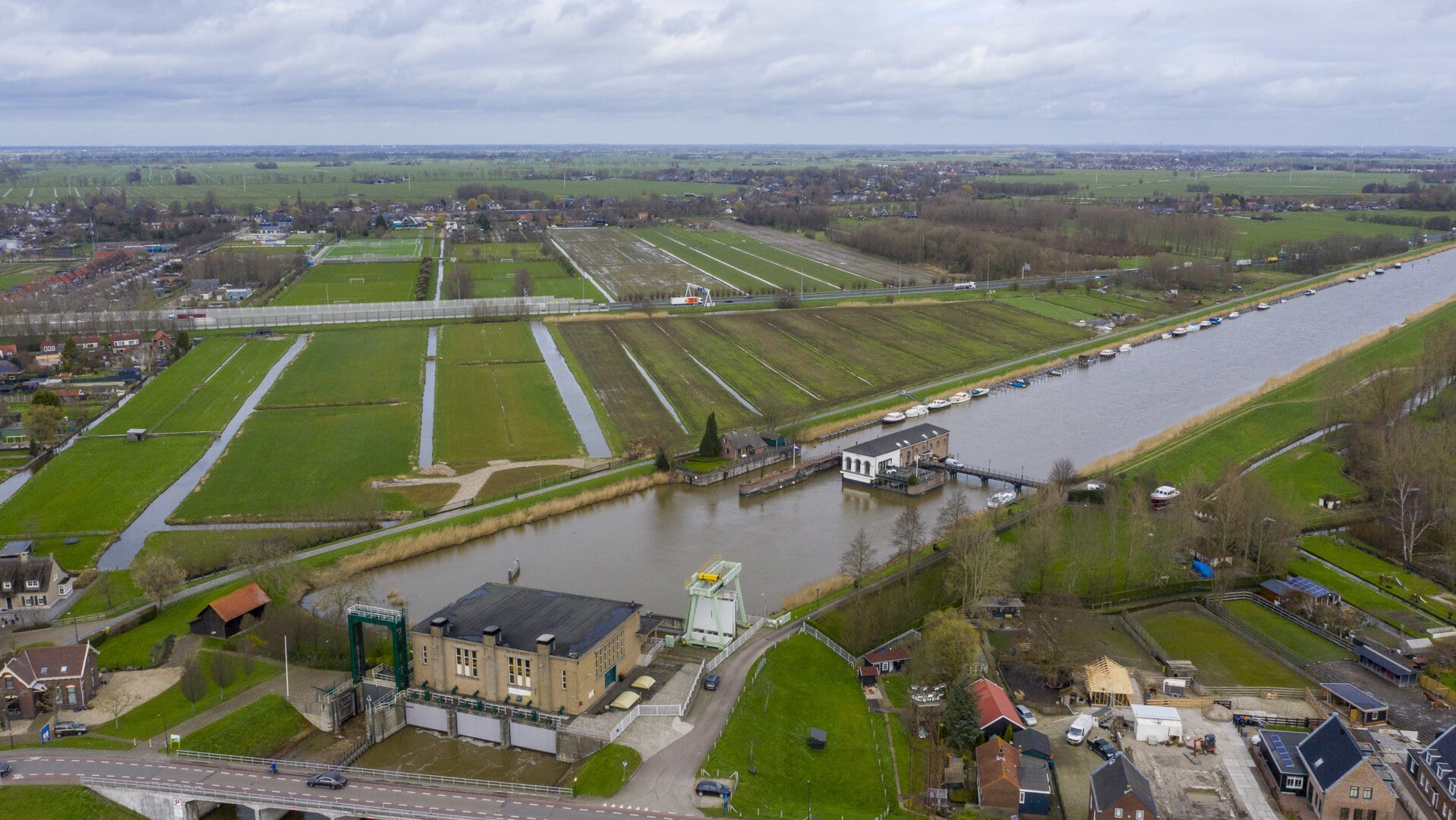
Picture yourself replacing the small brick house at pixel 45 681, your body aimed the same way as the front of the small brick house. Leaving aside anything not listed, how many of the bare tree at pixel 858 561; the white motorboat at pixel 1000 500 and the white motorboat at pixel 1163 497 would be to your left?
3

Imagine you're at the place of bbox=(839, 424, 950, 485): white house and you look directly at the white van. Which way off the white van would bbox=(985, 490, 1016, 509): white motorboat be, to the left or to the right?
left

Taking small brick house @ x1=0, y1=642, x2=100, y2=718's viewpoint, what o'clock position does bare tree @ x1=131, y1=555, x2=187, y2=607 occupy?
The bare tree is roughly at 7 o'clock from the small brick house.

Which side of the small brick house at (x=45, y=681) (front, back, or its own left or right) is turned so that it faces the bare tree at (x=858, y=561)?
left

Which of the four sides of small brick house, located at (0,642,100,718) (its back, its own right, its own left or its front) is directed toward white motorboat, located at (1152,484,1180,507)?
left

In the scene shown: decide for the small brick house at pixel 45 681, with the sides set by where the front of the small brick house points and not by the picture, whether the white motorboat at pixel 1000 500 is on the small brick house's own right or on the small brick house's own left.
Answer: on the small brick house's own left

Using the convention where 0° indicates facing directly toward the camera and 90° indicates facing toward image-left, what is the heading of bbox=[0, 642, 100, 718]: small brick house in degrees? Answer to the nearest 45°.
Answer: approximately 0°

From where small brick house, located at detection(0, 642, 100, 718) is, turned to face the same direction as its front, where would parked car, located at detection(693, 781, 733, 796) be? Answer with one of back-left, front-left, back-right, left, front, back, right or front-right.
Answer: front-left
